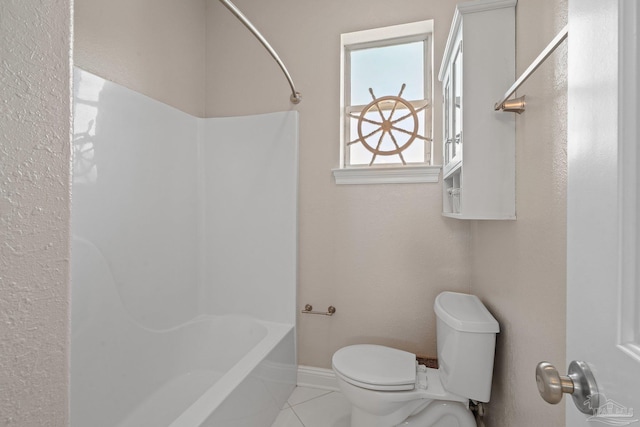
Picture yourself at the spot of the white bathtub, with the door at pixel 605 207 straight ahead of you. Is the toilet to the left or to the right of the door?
left

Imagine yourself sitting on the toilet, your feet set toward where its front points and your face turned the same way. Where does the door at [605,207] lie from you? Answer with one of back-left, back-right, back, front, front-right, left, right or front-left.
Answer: left

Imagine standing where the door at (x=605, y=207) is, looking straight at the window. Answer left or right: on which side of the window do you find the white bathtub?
left

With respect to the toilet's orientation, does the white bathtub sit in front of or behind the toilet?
in front

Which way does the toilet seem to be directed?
to the viewer's left
